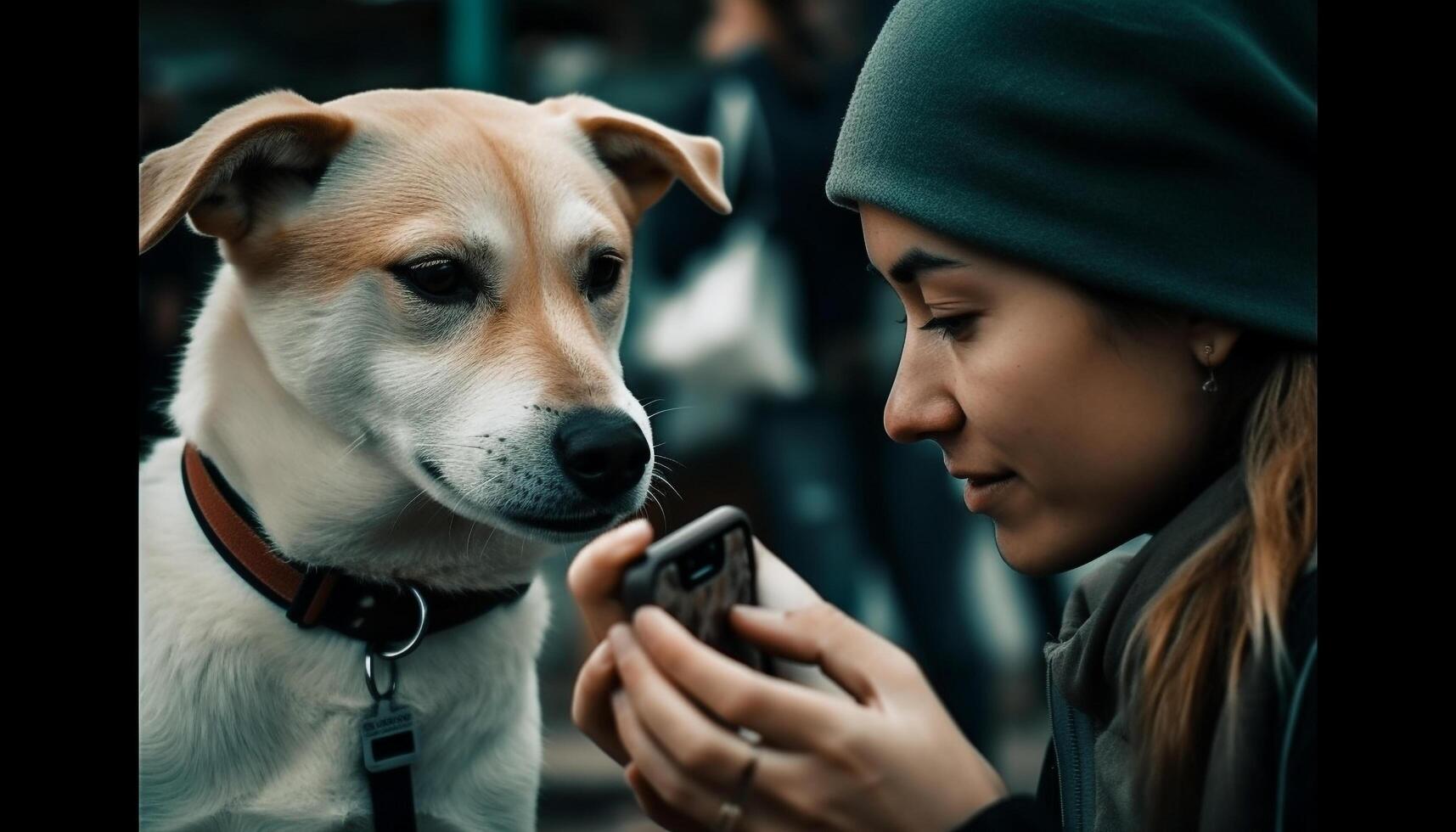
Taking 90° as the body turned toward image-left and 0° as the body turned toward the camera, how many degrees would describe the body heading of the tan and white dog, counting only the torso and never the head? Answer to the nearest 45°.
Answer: approximately 315°

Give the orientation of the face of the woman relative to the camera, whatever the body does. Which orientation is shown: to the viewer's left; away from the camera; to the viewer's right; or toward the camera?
to the viewer's left

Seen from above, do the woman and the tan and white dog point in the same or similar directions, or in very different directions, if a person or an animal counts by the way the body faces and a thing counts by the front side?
very different directions

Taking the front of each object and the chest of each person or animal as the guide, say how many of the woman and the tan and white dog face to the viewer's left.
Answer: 1

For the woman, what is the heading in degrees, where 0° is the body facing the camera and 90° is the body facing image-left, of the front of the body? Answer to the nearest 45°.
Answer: approximately 90°
